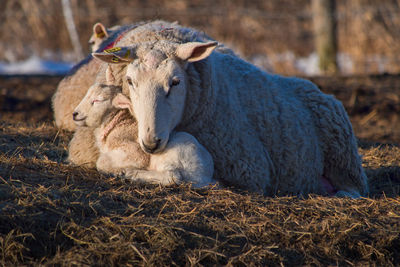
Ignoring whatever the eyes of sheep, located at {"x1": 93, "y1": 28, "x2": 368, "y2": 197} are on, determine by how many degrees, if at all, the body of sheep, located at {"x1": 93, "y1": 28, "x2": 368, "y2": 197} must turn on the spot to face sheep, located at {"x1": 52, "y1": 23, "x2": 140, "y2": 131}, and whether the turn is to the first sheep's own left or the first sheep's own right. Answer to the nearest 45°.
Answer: approximately 90° to the first sheep's own right

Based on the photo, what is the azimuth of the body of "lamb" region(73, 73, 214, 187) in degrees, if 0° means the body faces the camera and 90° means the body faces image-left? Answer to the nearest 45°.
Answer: approximately 90°

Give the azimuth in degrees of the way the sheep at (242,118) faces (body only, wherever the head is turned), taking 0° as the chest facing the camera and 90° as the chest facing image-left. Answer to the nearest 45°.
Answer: approximately 45°

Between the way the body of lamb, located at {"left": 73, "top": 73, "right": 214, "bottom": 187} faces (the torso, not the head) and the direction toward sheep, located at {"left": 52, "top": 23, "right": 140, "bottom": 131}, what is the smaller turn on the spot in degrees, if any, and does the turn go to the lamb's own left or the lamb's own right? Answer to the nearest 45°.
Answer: approximately 90° to the lamb's own right

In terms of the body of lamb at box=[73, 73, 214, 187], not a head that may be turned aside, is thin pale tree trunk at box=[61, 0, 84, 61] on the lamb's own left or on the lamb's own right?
on the lamb's own right

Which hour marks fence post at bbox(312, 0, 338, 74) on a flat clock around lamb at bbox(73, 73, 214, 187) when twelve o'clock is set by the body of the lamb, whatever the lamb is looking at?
The fence post is roughly at 4 o'clock from the lamb.

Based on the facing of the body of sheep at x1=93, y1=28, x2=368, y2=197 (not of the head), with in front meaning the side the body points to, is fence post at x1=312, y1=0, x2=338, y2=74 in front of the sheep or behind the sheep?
behind

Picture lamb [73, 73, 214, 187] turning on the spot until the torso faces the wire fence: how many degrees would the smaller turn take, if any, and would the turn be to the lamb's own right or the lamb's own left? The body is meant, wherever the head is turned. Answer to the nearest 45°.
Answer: approximately 90° to the lamb's own right
